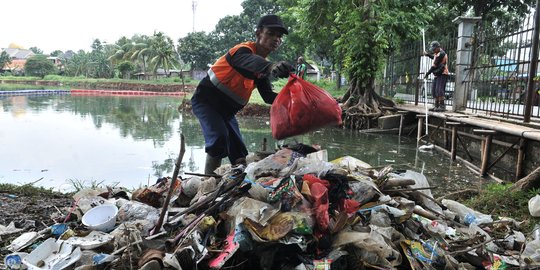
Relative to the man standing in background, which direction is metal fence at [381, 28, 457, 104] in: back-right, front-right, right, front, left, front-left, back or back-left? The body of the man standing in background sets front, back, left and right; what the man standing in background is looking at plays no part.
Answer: right

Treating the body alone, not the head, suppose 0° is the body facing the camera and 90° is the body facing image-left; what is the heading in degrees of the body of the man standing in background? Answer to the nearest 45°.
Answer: approximately 90°

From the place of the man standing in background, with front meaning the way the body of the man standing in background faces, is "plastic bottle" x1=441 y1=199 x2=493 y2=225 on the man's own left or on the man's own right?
on the man's own left

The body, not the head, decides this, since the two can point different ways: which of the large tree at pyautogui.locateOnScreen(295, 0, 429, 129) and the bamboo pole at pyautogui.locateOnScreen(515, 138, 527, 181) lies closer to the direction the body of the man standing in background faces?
the large tree

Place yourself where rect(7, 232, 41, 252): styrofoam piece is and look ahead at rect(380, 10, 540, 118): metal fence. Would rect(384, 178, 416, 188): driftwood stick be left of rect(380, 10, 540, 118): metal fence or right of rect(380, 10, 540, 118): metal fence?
right

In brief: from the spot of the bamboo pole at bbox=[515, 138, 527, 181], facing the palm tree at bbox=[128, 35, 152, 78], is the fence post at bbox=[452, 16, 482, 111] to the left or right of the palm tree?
right

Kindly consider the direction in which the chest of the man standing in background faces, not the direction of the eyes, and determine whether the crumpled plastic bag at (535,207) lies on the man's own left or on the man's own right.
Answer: on the man's own left
